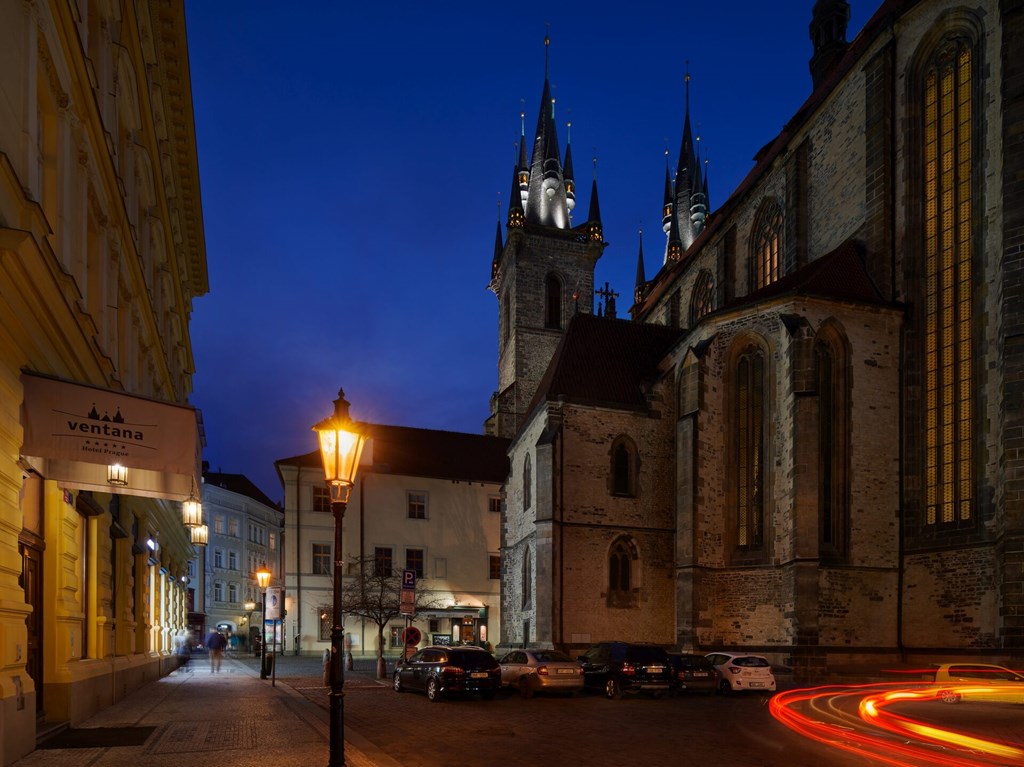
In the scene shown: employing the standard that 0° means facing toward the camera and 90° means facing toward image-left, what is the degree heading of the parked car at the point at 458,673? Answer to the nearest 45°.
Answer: approximately 135°

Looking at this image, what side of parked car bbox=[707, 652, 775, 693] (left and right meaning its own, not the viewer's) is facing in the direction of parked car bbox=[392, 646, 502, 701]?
left

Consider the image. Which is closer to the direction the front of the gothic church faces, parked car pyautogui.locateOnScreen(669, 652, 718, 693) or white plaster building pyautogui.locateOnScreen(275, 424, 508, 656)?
the white plaster building

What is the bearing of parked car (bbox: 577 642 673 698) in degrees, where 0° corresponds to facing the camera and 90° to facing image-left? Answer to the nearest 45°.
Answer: approximately 135°

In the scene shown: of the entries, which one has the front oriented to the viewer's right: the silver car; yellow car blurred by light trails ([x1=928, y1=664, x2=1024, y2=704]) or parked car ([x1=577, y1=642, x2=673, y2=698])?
yellow car blurred by light trails ([x1=928, y1=664, x2=1024, y2=704])

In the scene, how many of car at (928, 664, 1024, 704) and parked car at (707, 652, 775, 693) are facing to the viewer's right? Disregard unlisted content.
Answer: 1

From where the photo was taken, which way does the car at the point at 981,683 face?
to the viewer's right

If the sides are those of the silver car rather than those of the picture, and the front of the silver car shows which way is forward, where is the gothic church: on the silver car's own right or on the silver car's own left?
on the silver car's own right

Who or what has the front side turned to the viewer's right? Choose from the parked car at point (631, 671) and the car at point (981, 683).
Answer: the car at point (981, 683)
